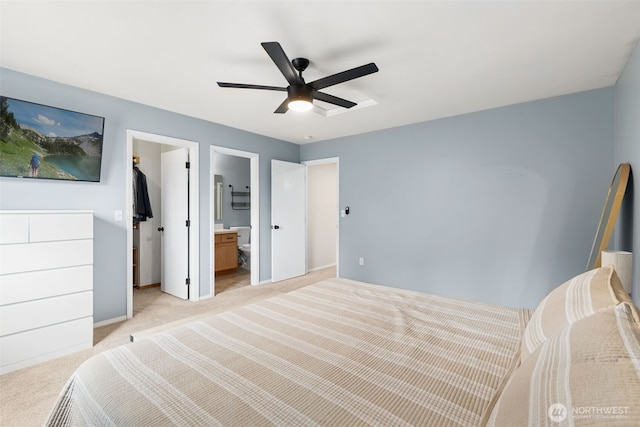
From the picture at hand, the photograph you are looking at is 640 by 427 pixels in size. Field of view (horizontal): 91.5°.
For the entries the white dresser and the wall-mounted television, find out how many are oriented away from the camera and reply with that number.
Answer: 0

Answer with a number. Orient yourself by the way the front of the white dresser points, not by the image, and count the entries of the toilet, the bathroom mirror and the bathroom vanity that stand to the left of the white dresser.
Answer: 3

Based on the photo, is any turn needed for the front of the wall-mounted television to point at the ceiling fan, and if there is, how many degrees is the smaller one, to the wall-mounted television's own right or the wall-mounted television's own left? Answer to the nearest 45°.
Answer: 0° — it already faces it

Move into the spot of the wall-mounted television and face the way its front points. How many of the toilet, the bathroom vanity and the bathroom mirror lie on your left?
3

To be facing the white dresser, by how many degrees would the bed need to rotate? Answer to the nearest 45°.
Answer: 0° — it already faces it

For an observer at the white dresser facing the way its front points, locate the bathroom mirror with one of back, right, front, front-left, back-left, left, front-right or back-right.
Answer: left

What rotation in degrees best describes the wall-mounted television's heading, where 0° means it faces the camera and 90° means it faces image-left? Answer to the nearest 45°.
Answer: approximately 315°

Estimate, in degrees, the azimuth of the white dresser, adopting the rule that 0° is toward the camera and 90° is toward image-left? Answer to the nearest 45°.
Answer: approximately 315°

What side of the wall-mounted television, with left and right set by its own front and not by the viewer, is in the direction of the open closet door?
left

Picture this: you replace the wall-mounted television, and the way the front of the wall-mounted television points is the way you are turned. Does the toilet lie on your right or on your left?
on your left

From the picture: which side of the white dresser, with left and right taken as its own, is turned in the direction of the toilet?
left

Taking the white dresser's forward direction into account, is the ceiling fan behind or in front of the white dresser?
in front

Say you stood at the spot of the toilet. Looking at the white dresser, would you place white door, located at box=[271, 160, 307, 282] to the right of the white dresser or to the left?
left

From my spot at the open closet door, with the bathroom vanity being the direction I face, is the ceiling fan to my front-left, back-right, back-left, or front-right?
back-right
